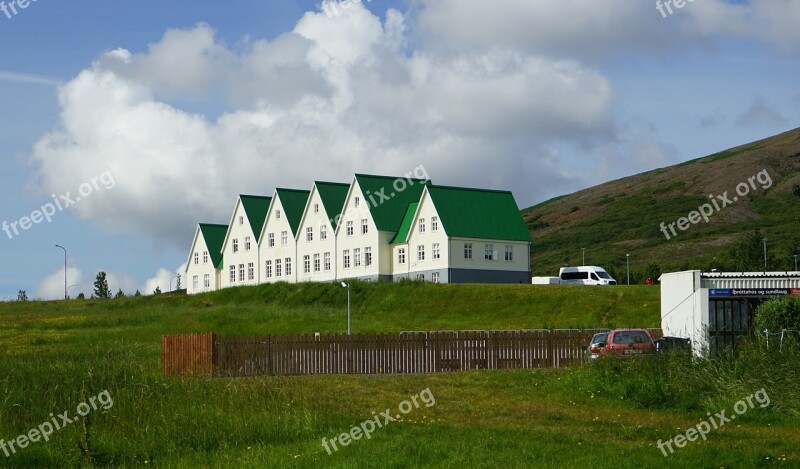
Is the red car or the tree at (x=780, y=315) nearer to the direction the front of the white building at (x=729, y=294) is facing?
the tree

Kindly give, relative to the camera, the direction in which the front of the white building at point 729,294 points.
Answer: facing the viewer and to the right of the viewer

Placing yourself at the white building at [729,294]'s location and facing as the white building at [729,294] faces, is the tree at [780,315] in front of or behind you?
in front

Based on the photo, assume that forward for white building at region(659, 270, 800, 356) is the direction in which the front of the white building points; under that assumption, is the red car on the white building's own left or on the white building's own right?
on the white building's own right

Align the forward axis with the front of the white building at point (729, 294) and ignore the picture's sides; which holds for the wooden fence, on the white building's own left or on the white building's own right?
on the white building's own right

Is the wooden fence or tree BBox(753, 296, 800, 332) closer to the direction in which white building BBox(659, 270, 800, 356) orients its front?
the tree
